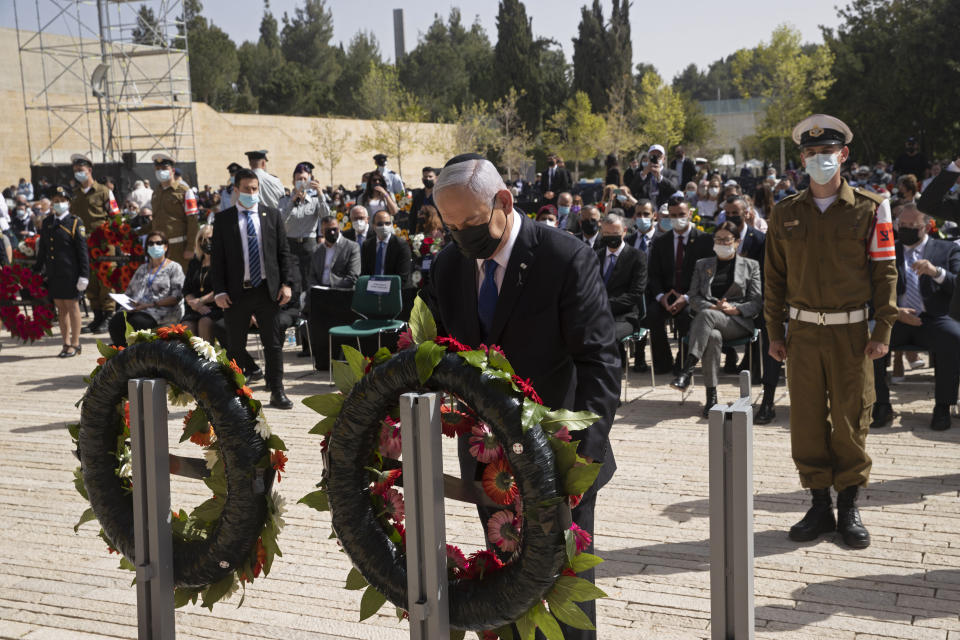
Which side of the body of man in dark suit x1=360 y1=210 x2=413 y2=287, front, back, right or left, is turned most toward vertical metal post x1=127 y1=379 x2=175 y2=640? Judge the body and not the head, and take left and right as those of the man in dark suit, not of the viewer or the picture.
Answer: front

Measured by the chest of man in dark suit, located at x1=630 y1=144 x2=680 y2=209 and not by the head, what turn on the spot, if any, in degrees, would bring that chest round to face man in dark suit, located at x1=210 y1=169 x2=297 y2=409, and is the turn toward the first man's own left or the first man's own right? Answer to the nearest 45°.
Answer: approximately 45° to the first man's own right

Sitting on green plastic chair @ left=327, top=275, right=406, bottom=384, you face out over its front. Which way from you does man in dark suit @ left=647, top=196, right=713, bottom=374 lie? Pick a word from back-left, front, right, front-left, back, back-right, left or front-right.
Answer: back-left

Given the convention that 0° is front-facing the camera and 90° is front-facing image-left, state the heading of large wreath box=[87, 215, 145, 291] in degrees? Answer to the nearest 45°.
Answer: approximately 0°

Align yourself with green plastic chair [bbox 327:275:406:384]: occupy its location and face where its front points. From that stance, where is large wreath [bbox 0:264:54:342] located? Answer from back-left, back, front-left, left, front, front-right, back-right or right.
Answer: right

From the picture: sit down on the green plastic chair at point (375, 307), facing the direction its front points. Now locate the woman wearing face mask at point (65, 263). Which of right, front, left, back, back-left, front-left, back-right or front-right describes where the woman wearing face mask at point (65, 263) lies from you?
right

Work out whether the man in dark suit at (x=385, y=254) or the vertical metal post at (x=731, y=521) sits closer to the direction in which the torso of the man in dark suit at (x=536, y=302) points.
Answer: the vertical metal post

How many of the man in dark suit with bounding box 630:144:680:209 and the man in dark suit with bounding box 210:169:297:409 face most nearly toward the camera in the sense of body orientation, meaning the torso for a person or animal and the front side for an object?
2
